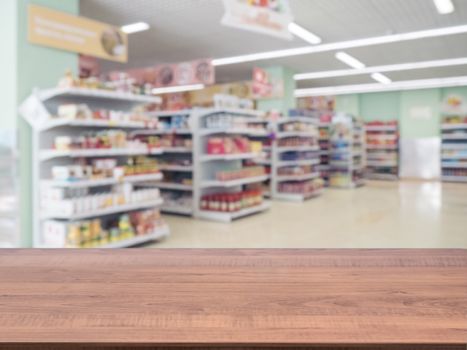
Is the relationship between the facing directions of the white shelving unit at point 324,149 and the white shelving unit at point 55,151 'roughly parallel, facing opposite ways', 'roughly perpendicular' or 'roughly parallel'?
roughly perpendicular

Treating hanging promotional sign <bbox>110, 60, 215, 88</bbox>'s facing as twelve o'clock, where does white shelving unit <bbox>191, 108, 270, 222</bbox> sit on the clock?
The white shelving unit is roughly at 10 o'clock from the hanging promotional sign.

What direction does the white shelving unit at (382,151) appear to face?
toward the camera

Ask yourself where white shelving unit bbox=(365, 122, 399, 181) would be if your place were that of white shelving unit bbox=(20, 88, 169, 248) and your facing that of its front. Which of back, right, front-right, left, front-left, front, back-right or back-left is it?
left

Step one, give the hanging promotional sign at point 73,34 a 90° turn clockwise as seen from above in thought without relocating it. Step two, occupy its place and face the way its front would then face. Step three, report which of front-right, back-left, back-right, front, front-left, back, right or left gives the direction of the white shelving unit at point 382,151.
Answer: back

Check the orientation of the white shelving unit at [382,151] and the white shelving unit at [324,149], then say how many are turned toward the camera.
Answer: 2

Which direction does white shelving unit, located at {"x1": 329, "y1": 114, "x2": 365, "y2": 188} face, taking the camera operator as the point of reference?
facing the viewer and to the right of the viewer
